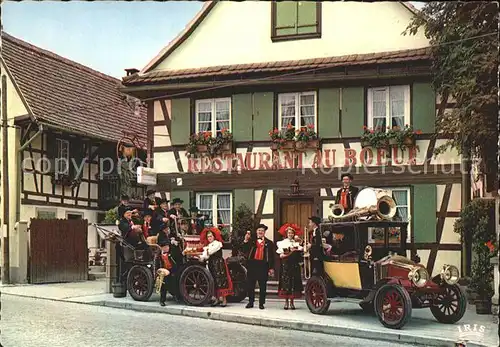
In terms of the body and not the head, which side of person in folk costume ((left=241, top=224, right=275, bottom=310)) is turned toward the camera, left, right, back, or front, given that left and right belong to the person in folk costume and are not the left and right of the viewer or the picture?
front

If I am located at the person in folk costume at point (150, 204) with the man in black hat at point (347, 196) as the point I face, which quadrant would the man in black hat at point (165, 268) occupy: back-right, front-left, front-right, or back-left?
front-right

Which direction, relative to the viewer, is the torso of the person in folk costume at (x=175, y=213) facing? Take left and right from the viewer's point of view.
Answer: facing the viewer

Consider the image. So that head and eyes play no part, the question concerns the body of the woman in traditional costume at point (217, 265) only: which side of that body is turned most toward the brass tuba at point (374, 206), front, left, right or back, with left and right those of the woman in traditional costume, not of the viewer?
left

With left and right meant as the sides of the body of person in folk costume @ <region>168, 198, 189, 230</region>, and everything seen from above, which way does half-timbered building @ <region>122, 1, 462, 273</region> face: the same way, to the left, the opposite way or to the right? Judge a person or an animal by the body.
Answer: the same way

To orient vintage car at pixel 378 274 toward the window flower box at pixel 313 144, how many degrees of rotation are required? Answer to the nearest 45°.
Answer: approximately 135° to its left

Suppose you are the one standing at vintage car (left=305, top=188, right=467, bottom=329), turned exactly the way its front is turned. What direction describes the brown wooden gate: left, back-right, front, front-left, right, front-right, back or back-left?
back

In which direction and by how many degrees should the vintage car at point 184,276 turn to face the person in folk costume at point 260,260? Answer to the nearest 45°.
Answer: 0° — it already faces them

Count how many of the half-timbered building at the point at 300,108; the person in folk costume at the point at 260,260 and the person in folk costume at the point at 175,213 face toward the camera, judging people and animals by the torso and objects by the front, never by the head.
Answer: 3

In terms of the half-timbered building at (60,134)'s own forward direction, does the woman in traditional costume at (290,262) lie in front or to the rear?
in front

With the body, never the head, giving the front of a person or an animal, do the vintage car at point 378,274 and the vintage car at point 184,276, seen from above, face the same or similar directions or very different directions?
same or similar directions

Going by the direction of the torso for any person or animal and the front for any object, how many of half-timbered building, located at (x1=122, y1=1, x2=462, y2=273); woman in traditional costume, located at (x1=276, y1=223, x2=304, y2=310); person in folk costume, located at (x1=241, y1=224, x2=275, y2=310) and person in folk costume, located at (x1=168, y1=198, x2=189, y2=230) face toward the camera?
4

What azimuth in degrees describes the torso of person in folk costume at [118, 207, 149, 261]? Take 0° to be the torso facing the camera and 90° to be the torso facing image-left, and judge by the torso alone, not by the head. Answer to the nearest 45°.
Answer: approximately 315°
